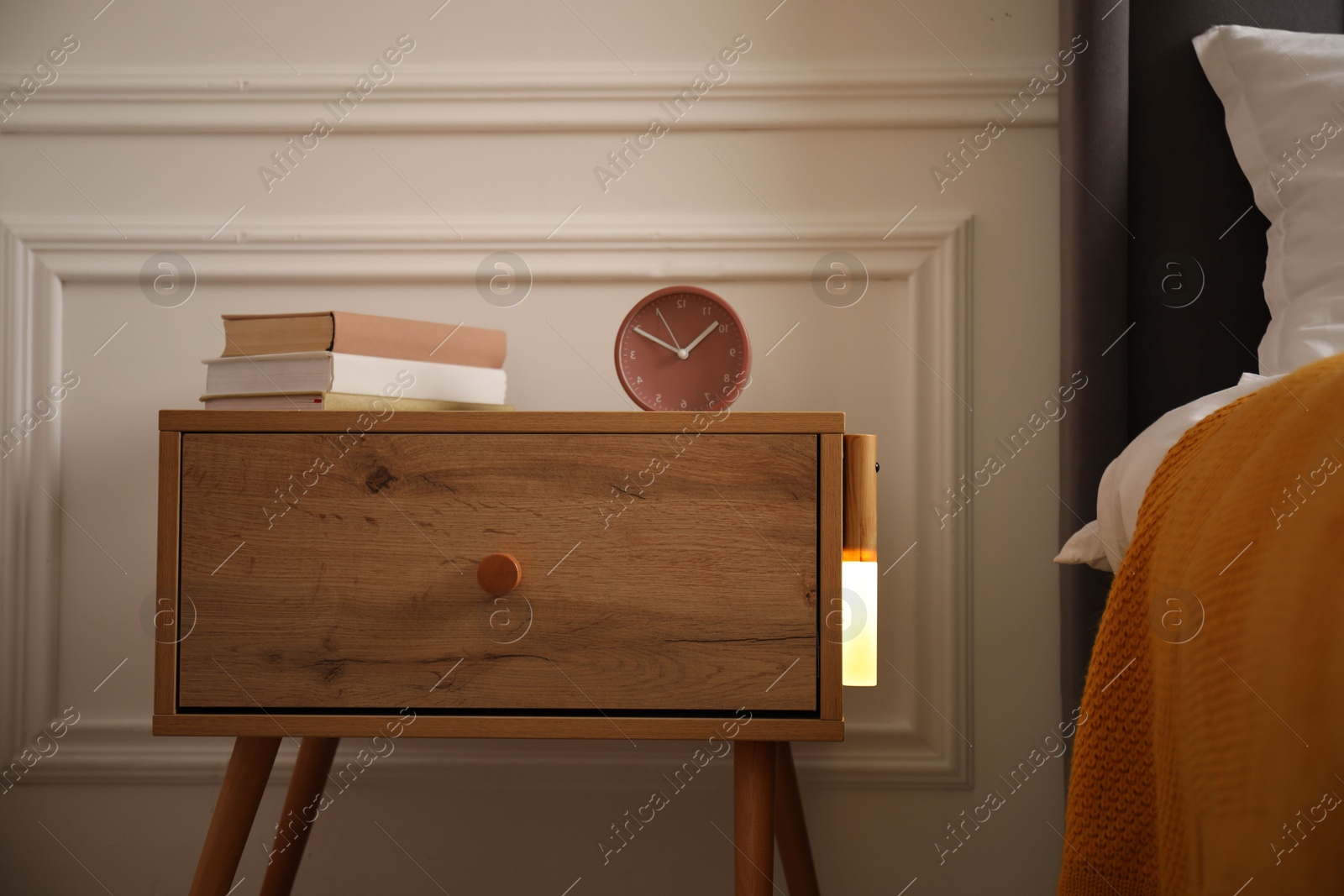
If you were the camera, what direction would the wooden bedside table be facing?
facing the viewer
